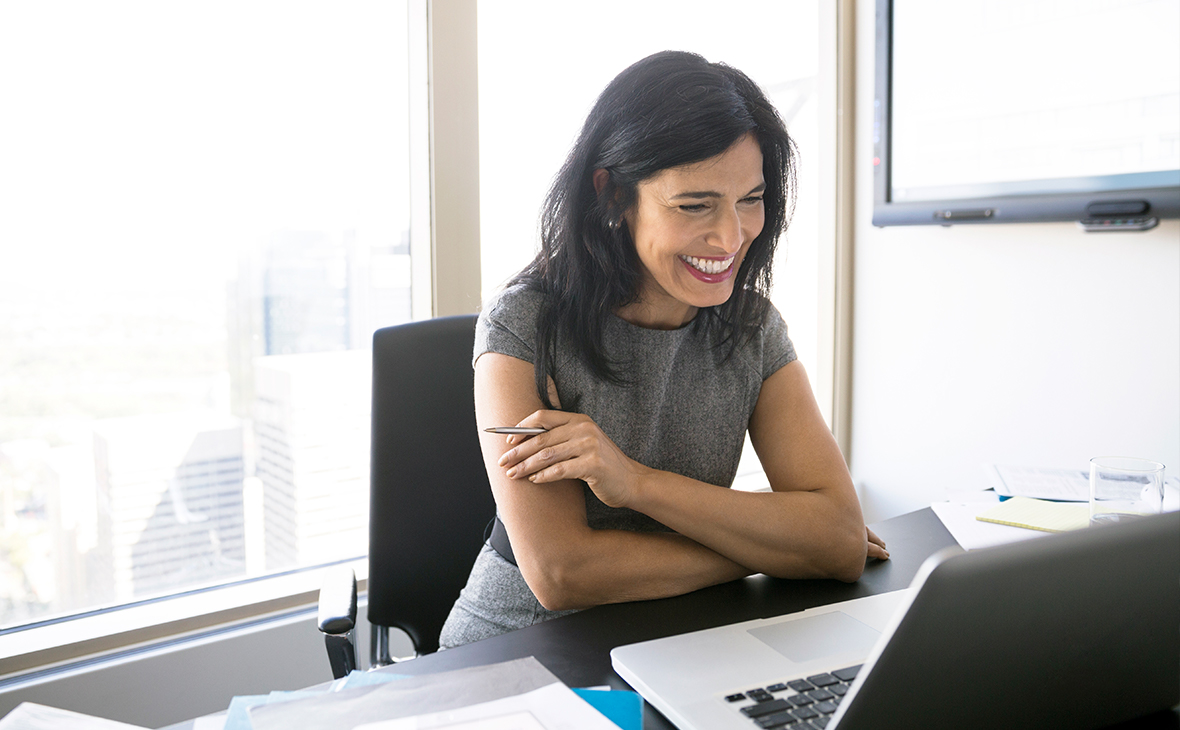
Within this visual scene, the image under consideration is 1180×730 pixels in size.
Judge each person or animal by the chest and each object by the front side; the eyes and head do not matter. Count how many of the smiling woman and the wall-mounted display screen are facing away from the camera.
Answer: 0

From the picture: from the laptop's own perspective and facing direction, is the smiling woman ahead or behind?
ahead

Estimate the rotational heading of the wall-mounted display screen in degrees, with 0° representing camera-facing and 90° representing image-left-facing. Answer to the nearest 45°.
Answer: approximately 45°

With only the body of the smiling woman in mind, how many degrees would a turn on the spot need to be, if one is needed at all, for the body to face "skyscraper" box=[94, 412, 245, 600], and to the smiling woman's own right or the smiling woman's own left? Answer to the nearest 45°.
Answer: approximately 180°

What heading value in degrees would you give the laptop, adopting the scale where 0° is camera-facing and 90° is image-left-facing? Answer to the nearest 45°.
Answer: approximately 135°

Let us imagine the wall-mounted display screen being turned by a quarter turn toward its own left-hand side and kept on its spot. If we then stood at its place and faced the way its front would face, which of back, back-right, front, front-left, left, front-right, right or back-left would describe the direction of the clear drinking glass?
front-right

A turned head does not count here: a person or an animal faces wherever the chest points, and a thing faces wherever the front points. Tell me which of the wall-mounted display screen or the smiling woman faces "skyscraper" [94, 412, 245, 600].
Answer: the wall-mounted display screen

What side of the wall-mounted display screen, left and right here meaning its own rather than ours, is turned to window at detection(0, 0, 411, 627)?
front

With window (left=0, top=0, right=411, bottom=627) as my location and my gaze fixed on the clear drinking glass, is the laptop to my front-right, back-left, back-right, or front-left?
front-right

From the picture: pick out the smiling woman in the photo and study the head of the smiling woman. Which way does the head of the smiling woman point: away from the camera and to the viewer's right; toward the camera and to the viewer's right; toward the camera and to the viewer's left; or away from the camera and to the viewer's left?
toward the camera and to the viewer's right

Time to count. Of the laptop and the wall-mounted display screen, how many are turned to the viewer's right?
0

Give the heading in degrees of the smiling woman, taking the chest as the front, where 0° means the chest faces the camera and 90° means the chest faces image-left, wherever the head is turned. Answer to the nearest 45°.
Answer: approximately 315°

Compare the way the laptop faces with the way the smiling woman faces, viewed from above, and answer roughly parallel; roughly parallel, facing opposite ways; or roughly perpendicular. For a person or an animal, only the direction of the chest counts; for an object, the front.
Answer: roughly parallel, facing opposite ways
